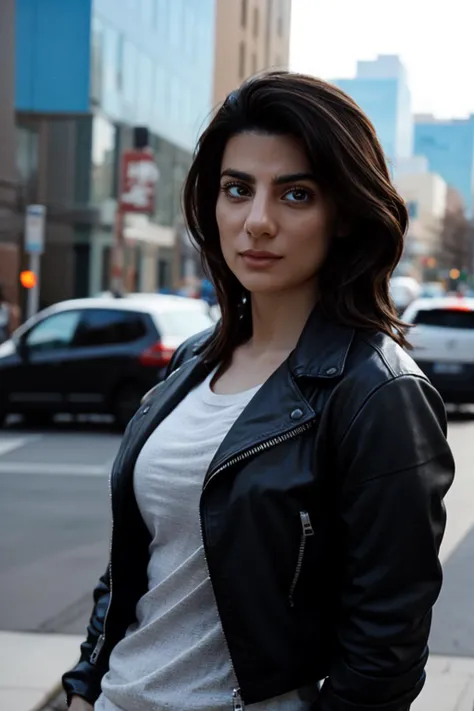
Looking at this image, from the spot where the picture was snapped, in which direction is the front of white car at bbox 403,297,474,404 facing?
facing away from the viewer

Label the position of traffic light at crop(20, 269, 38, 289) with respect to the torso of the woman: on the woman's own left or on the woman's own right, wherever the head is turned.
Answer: on the woman's own right

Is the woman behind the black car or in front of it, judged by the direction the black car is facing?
behind

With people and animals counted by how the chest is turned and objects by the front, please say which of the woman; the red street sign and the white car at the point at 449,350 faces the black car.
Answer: the red street sign

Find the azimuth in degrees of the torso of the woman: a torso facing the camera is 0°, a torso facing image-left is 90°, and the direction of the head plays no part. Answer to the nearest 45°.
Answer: approximately 45°

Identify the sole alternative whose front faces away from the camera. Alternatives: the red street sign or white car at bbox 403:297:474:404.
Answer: the white car

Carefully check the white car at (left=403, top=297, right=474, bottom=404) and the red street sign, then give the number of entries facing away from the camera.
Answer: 1

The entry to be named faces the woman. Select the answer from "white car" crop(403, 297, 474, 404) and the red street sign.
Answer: the red street sign

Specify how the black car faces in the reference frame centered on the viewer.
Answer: facing away from the viewer and to the left of the viewer

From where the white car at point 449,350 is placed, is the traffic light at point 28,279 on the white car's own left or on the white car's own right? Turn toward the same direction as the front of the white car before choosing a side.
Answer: on the white car's own left

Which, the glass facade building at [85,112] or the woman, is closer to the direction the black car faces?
the glass facade building

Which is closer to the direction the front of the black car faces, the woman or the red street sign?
the red street sign

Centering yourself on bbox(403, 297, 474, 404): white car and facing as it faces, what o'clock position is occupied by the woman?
The woman is roughly at 6 o'clock from the white car.

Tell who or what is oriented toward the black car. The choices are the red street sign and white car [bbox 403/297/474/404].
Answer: the red street sign
